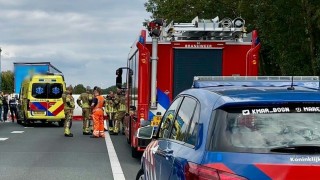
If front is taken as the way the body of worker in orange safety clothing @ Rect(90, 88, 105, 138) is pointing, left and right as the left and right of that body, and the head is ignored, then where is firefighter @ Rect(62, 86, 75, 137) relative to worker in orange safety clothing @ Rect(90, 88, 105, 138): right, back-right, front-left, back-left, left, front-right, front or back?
front

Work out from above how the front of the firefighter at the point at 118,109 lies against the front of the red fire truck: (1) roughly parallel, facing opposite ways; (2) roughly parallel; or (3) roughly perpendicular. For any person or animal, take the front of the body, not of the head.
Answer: roughly perpendicular

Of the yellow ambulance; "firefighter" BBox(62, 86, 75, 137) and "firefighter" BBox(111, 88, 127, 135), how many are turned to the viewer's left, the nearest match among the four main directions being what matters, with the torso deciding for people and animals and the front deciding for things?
1

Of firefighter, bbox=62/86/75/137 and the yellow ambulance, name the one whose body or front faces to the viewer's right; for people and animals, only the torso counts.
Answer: the firefighter

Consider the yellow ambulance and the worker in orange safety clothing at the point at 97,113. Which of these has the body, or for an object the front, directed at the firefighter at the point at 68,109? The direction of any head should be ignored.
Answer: the worker in orange safety clothing at the point at 97,113

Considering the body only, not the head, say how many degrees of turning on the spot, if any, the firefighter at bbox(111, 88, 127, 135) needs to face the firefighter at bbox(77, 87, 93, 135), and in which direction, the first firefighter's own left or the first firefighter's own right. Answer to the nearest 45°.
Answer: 0° — they already face them

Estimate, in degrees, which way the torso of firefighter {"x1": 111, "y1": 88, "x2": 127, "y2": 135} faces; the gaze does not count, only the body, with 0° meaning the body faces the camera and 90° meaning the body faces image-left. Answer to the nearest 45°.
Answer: approximately 90°

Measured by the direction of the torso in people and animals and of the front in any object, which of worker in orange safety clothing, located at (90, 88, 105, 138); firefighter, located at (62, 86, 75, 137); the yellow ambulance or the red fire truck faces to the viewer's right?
firefighter, located at (62, 86, 75, 137)

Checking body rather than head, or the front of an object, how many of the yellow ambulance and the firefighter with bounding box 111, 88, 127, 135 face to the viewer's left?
1

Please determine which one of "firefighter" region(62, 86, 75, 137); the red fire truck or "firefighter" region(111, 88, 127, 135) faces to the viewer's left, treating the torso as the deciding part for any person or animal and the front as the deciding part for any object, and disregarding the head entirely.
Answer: "firefighter" region(111, 88, 127, 135)

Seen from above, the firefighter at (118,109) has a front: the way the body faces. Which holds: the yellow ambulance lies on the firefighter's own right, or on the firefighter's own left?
on the firefighter's own right

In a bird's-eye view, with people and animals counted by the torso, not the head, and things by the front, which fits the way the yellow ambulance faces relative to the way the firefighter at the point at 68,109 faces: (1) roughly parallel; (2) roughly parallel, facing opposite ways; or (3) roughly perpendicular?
roughly perpendicular

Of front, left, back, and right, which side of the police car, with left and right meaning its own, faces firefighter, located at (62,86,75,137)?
front

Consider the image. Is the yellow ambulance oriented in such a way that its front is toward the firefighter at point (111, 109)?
no

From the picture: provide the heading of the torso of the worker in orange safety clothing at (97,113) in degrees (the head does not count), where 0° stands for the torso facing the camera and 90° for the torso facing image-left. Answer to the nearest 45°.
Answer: approximately 135°
